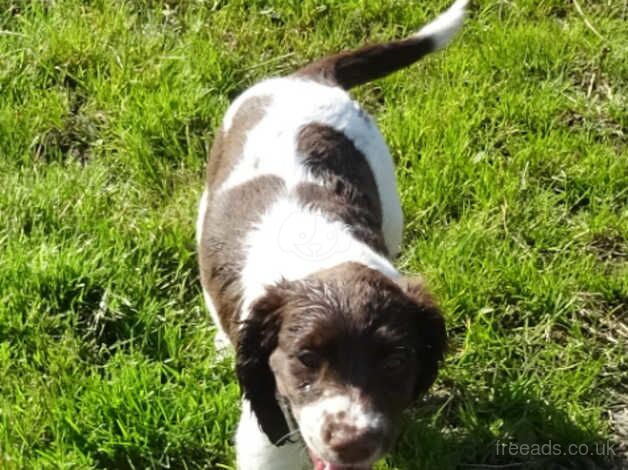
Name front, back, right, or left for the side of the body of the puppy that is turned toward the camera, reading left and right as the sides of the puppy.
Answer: front
